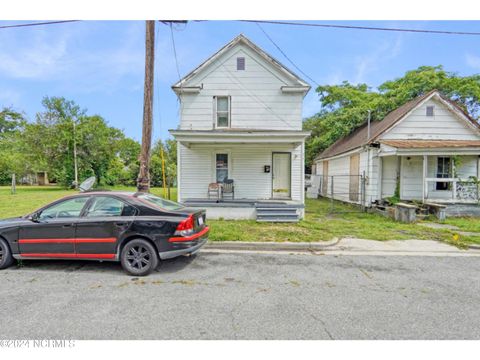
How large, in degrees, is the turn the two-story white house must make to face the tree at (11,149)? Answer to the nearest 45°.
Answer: approximately 135° to its right

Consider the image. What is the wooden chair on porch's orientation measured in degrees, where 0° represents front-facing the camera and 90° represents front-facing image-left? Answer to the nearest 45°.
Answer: approximately 0°

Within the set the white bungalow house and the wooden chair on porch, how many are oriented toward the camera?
2

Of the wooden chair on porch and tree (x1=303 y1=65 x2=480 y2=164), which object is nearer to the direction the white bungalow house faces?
the wooden chair on porch

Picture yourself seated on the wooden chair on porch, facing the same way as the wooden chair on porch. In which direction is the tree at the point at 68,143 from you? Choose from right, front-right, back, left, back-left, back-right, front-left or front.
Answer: back-right

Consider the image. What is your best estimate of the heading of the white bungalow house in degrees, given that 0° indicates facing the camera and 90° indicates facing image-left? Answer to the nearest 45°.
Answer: approximately 0°

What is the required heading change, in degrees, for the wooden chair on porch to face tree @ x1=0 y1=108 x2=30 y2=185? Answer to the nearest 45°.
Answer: approximately 135° to its right

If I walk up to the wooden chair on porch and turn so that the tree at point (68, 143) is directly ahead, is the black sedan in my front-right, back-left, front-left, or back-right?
back-left

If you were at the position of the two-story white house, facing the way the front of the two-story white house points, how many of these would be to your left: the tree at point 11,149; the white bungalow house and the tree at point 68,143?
1

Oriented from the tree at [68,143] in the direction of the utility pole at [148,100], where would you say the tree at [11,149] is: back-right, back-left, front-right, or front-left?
back-right

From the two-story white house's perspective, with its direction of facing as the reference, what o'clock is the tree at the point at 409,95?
The tree is roughly at 8 o'clock from the two-story white house.
